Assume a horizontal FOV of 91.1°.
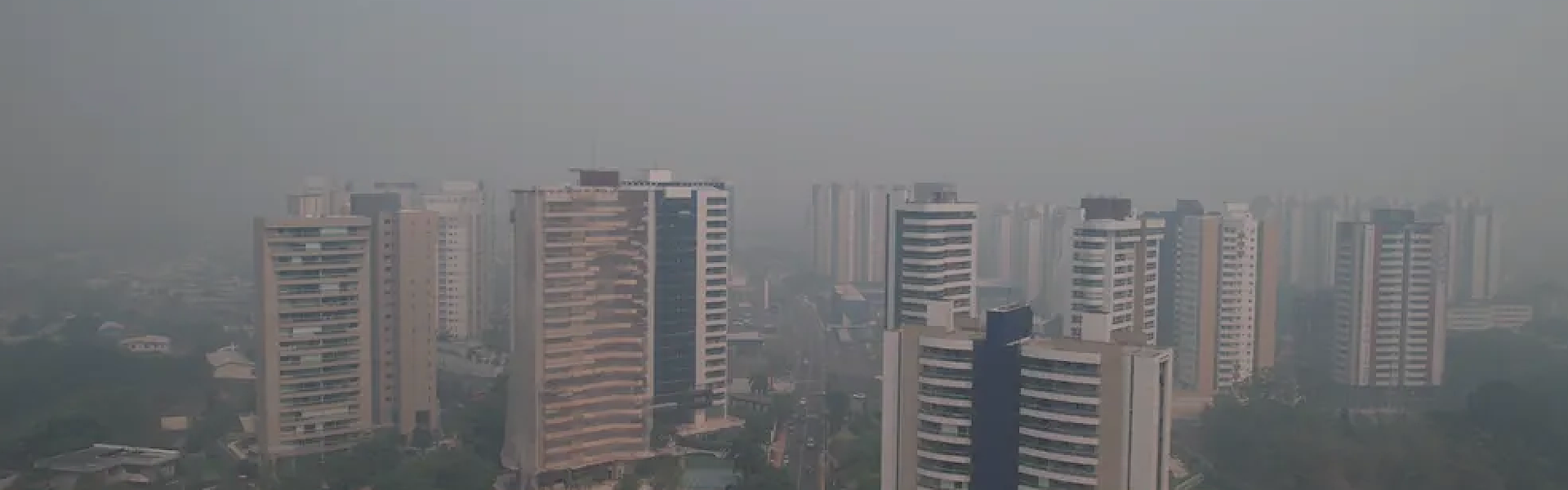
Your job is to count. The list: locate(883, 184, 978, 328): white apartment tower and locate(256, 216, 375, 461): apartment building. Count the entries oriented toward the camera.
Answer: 2

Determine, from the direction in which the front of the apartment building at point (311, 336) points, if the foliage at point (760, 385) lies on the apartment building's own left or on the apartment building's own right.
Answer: on the apartment building's own left

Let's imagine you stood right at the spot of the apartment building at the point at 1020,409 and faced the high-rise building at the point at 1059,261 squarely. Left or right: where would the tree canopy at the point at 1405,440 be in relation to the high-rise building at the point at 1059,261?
right

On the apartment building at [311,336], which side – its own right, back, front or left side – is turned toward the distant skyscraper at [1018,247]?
left

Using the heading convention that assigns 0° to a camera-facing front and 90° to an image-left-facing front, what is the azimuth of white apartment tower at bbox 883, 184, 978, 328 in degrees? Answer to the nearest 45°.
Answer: approximately 0°

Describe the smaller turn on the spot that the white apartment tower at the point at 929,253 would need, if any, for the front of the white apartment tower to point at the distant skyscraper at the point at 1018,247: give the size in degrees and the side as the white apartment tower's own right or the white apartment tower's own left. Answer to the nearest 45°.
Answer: approximately 135° to the white apartment tower's own left
